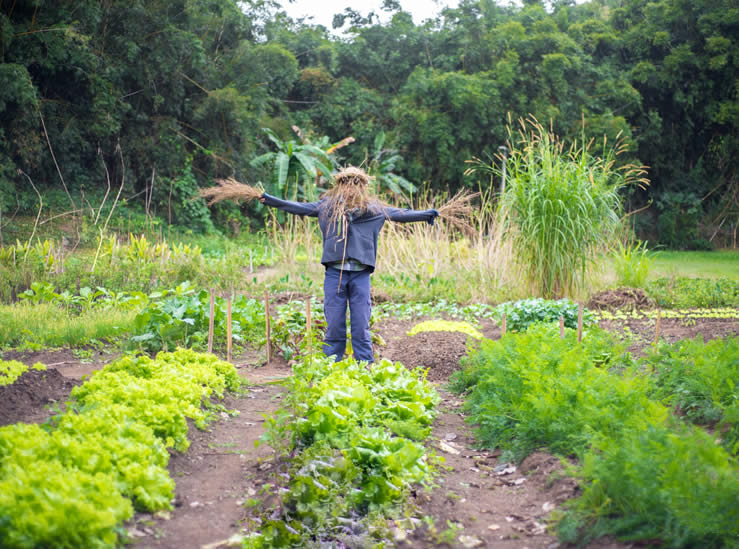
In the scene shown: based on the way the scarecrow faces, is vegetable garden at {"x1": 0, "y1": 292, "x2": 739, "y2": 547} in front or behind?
in front

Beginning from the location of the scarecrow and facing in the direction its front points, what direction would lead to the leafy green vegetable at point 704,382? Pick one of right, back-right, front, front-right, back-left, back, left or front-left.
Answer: front-left

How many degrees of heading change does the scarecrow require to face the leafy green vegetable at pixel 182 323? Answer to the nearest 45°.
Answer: approximately 135° to its right

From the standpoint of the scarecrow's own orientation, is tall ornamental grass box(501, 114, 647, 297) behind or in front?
behind

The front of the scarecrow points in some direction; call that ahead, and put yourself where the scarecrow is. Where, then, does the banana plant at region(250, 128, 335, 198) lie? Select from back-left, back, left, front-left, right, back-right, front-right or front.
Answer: back
